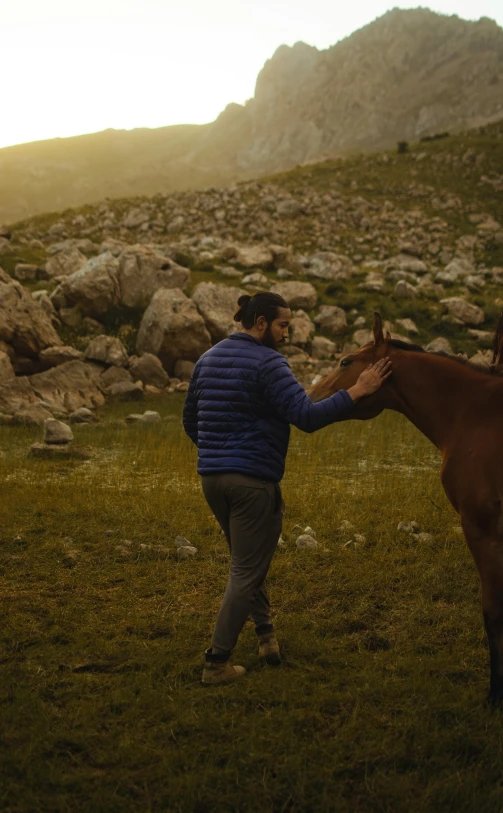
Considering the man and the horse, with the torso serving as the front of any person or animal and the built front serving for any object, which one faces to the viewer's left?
the horse

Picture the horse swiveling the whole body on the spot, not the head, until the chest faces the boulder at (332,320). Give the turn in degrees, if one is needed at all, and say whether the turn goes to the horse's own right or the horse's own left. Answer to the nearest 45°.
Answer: approximately 90° to the horse's own right

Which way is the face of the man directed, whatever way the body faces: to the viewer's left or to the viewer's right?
to the viewer's right

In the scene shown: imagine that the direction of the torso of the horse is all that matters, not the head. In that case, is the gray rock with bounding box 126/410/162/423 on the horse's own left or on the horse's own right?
on the horse's own right

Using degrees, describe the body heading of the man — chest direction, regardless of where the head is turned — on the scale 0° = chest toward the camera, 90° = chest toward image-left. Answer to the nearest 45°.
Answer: approximately 225°

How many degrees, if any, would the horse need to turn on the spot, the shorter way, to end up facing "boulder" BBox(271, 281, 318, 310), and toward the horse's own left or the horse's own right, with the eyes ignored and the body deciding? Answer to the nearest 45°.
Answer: approximately 90° to the horse's own right

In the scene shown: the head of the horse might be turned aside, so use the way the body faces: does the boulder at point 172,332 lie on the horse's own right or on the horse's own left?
on the horse's own right

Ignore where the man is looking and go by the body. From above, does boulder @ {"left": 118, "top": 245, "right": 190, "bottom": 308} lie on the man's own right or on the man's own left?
on the man's own left

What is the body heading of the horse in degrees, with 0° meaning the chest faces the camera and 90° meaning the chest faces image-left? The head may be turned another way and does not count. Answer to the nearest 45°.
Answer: approximately 90°

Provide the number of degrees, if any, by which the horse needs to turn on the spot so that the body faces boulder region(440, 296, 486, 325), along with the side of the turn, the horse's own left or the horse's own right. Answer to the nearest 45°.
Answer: approximately 90° to the horse's own right

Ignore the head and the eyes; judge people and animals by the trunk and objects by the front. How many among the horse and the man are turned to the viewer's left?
1

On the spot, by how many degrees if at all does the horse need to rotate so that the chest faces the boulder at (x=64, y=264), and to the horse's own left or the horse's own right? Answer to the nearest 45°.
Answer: approximately 45° to the horse's own right

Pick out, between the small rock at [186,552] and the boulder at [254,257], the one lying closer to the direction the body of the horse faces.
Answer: the small rock

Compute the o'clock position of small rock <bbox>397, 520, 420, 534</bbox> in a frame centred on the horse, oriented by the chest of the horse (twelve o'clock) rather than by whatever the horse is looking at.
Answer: The small rock is roughly at 3 o'clock from the horse.

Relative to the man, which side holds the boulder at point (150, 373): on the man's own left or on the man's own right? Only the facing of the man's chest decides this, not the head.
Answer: on the man's own left
